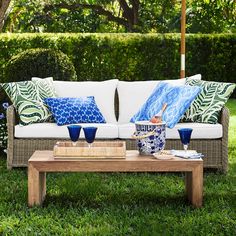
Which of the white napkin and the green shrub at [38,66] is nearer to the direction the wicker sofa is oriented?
the white napkin

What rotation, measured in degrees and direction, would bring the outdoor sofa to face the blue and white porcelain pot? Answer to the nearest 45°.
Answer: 0° — it already faces it

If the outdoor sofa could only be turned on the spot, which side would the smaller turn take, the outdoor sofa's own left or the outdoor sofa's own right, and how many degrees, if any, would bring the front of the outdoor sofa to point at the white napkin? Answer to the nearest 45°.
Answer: approximately 45° to the outdoor sofa's own left

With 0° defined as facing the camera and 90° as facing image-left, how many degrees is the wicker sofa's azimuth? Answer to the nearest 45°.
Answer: approximately 0°
